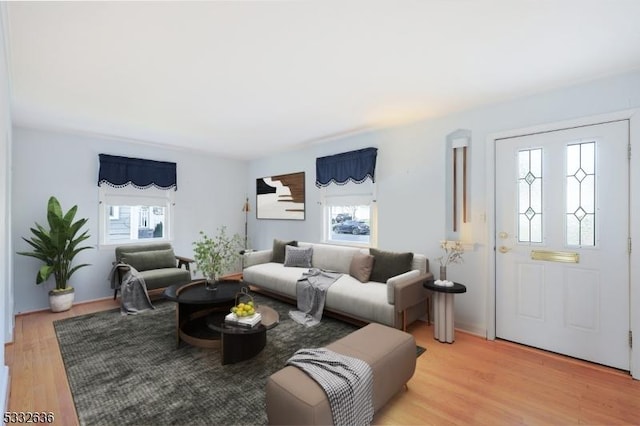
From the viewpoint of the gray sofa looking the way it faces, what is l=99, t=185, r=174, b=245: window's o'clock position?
The window is roughly at 2 o'clock from the gray sofa.

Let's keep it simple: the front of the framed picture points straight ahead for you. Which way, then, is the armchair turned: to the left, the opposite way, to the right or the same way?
to the left

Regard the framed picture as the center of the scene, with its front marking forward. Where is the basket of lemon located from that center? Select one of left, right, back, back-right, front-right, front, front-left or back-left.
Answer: front-left

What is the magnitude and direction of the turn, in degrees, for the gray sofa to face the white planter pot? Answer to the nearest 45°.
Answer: approximately 45° to its right

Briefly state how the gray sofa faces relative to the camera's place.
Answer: facing the viewer and to the left of the viewer

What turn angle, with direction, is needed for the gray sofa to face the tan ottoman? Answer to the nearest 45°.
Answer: approximately 45° to its left

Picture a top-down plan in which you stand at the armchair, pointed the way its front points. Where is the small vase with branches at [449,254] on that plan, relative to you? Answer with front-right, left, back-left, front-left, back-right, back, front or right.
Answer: front

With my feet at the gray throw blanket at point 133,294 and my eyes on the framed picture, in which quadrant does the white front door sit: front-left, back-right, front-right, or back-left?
front-right

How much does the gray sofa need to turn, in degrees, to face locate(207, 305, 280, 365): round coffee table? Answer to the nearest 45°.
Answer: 0° — it already faces it

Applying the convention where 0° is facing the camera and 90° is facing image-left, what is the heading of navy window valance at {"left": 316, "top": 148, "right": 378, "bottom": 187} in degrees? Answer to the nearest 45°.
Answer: approximately 45°

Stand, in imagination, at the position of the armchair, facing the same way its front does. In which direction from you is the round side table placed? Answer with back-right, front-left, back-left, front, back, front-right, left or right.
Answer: front

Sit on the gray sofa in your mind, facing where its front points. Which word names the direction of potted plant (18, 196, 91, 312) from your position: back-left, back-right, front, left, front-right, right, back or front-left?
front-right

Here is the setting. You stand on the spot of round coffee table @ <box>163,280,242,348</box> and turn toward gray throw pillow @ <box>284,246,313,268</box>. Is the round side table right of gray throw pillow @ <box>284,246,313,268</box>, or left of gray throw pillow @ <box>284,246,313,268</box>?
right

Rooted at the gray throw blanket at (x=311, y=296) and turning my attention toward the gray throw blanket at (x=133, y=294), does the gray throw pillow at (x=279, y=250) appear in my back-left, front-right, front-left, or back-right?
front-right

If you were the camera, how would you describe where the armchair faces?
facing the viewer and to the right of the viewer

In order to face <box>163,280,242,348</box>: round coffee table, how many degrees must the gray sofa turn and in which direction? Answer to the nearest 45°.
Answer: approximately 45° to its right

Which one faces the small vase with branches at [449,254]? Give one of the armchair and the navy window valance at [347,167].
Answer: the armchair

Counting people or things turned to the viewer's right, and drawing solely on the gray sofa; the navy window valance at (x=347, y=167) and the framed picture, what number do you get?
0

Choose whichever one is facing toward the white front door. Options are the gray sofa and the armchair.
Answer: the armchair
